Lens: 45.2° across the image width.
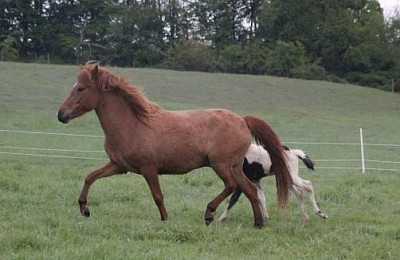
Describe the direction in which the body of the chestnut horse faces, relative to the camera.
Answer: to the viewer's left
